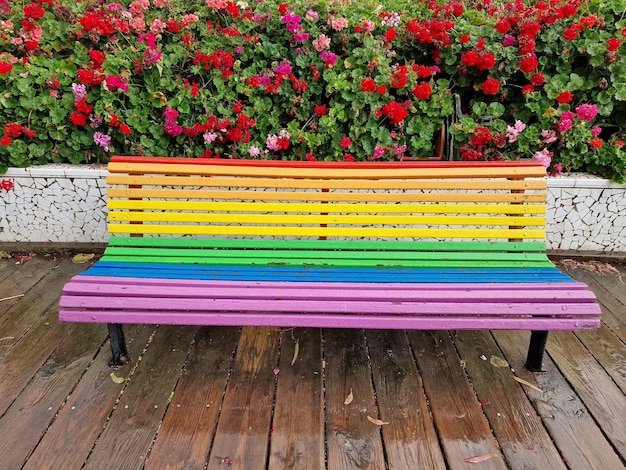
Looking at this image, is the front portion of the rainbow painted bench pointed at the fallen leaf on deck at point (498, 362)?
no

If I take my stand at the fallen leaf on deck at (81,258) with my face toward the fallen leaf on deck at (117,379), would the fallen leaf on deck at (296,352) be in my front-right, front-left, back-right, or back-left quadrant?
front-left

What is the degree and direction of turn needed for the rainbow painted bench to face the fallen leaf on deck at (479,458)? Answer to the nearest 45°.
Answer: approximately 45° to its left

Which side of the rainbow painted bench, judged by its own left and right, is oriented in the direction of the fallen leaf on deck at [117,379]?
right

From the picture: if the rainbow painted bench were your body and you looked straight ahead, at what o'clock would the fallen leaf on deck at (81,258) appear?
The fallen leaf on deck is roughly at 4 o'clock from the rainbow painted bench.

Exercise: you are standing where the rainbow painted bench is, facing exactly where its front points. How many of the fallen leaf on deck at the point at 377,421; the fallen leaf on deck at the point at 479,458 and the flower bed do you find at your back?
1

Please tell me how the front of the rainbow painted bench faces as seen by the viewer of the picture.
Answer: facing the viewer

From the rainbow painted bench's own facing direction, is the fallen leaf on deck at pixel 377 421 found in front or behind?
in front

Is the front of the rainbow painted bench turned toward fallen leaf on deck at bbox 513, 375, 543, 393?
no

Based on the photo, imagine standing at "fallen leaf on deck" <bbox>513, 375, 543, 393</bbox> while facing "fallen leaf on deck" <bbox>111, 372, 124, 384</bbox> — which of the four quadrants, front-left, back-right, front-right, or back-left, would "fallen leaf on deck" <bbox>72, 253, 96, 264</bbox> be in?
front-right

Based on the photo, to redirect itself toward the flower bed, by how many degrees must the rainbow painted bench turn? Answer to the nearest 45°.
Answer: approximately 180°
